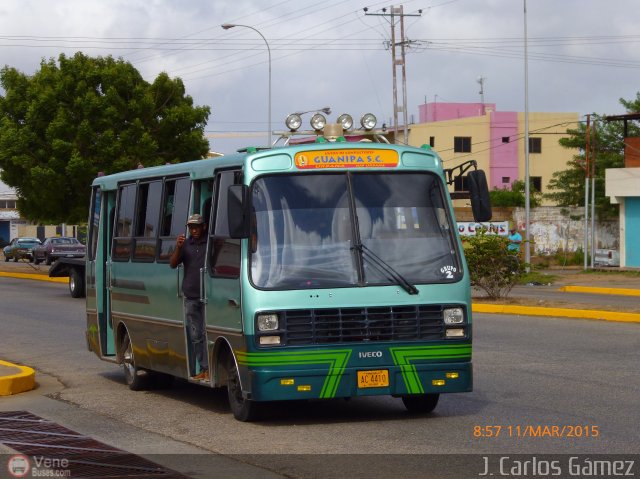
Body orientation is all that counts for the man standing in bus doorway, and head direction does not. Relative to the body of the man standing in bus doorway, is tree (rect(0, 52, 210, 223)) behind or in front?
behind

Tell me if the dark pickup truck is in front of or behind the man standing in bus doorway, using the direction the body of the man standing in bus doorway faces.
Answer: behind

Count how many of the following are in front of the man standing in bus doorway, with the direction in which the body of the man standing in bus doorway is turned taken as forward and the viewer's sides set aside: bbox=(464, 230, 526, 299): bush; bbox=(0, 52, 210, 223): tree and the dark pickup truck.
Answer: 0

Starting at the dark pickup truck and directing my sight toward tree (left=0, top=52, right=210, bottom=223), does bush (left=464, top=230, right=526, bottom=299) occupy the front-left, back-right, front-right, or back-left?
back-right

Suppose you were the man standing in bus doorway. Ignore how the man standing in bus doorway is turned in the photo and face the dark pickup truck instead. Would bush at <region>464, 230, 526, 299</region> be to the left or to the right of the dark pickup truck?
right

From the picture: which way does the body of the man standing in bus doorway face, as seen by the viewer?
toward the camera

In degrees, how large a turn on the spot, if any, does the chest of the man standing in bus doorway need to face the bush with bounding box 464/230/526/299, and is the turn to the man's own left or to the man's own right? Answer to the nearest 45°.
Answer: approximately 135° to the man's own left

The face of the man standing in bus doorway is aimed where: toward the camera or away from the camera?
toward the camera
